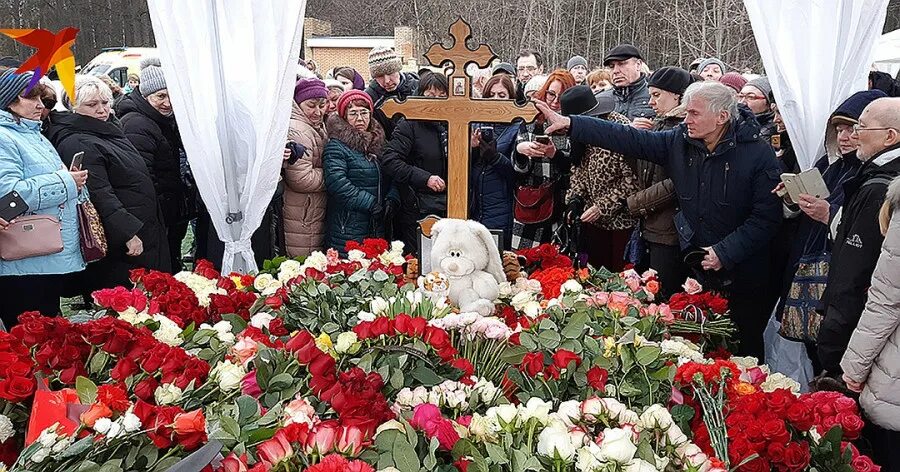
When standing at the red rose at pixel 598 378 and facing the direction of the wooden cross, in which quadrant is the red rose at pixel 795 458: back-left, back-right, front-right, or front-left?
back-right

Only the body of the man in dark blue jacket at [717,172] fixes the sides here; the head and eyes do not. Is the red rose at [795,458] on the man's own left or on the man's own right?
on the man's own left

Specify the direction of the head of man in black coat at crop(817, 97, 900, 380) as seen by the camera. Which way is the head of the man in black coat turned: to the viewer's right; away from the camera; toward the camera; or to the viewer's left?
to the viewer's left

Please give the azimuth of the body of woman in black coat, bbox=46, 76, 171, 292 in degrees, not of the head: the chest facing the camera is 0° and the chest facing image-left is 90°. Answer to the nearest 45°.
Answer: approximately 315°

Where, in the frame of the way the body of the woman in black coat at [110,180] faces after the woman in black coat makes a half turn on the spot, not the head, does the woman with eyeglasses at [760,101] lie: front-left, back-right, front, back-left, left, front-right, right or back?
back-right

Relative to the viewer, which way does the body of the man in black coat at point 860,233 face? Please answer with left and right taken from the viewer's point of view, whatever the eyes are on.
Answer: facing to the left of the viewer

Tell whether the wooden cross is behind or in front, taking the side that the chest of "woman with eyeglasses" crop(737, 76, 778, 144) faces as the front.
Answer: in front

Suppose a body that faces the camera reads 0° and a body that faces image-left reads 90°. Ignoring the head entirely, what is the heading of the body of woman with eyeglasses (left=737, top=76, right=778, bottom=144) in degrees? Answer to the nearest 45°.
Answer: approximately 45°

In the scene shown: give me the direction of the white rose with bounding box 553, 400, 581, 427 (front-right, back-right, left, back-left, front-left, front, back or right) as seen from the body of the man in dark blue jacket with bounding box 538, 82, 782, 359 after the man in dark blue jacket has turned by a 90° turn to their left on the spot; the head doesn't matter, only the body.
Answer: front-right

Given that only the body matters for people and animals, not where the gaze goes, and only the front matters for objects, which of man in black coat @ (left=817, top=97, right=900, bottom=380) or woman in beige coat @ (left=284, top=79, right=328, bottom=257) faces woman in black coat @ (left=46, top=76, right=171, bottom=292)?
the man in black coat

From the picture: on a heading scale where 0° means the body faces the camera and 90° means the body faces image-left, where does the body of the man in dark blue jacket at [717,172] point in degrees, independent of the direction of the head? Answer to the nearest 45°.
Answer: approximately 45°

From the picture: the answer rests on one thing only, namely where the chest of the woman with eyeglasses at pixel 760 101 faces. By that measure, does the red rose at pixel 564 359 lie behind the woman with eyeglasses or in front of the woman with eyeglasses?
in front

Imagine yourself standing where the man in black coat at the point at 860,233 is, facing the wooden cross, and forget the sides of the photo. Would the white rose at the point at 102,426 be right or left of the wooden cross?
left

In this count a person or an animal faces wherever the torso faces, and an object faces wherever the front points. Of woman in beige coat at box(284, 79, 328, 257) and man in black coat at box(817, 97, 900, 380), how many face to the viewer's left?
1
